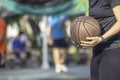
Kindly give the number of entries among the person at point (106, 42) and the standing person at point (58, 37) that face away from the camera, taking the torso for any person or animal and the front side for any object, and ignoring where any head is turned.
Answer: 0

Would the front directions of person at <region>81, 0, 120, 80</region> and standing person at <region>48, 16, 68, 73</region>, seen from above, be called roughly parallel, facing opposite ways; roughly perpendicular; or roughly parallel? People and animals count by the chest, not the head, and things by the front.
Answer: roughly perpendicular

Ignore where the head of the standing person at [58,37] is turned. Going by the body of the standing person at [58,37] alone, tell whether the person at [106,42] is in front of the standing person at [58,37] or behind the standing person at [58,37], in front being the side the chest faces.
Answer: in front

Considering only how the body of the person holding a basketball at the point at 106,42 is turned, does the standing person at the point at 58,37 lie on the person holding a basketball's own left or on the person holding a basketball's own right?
on the person holding a basketball's own right

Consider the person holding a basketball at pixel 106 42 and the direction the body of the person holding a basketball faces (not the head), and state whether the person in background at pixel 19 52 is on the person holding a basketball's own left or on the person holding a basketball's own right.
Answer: on the person holding a basketball's own right

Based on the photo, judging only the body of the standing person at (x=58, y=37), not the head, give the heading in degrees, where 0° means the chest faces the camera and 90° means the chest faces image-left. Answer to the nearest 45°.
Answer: approximately 315°

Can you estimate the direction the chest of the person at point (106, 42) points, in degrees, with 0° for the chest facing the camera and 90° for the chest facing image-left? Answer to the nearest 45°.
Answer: approximately 45°
